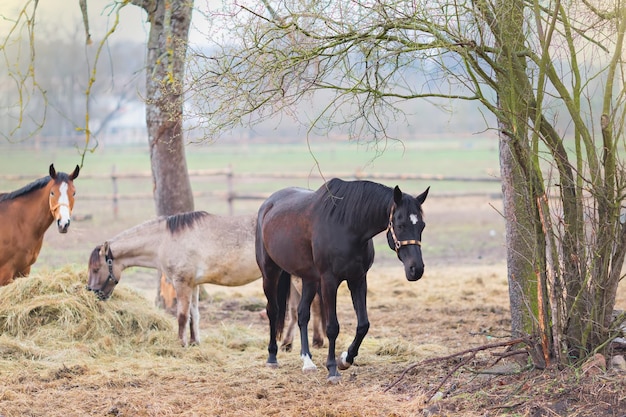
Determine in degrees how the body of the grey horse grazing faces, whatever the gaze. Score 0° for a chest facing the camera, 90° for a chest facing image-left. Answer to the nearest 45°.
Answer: approximately 90°

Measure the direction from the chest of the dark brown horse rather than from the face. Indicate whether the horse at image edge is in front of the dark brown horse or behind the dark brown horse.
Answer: behind

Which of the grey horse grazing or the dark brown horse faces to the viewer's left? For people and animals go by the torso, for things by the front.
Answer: the grey horse grazing

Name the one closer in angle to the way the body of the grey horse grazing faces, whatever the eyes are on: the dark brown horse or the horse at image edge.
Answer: the horse at image edge

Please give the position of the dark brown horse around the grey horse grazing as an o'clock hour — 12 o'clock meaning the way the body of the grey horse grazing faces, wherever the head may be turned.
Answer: The dark brown horse is roughly at 8 o'clock from the grey horse grazing.

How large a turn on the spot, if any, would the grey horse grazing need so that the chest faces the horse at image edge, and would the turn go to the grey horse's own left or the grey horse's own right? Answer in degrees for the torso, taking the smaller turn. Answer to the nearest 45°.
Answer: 0° — it already faces it

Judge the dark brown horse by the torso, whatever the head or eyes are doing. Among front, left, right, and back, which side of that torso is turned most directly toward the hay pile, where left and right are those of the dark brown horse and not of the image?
back

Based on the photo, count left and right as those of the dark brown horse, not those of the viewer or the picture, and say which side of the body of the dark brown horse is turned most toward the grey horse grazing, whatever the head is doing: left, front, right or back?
back

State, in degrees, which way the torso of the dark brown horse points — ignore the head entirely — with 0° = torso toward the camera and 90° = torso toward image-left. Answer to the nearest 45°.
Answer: approximately 315°

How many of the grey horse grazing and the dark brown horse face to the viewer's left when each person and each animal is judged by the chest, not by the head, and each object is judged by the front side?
1
